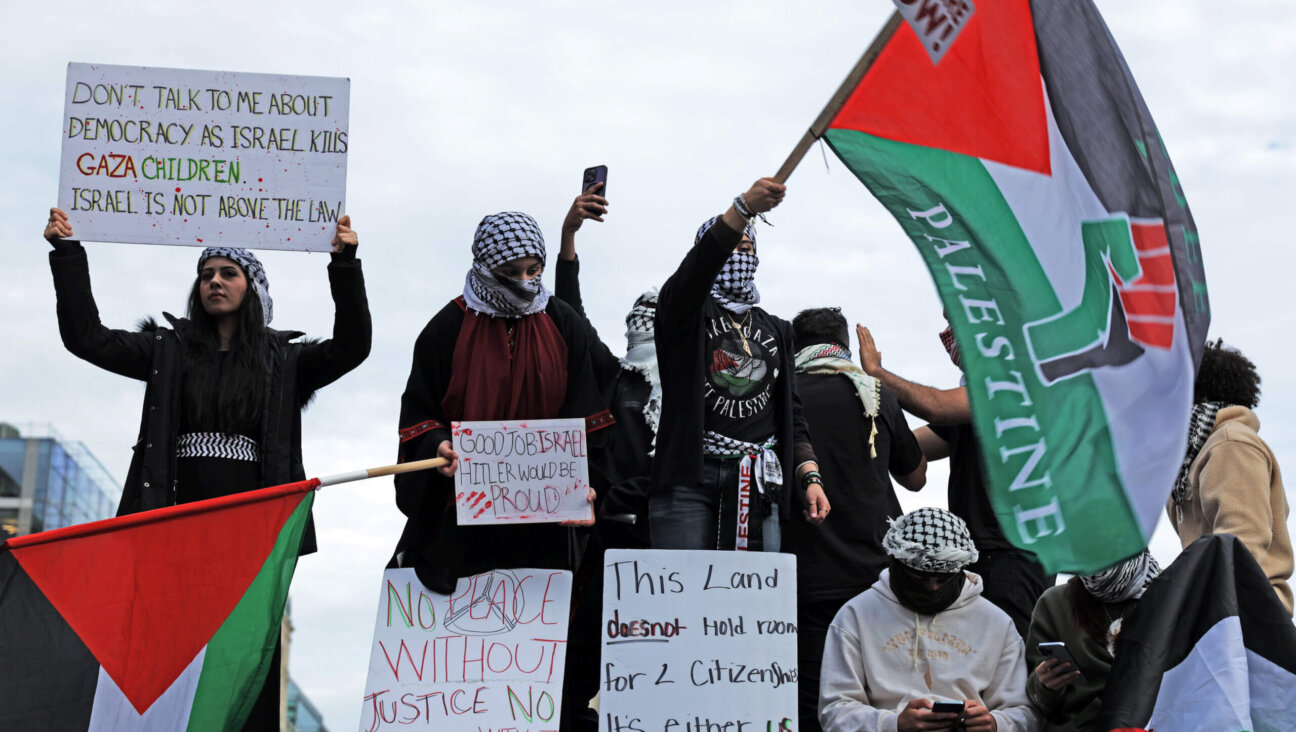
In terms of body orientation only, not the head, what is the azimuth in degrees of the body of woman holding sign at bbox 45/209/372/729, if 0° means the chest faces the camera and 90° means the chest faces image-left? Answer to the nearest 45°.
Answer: approximately 0°

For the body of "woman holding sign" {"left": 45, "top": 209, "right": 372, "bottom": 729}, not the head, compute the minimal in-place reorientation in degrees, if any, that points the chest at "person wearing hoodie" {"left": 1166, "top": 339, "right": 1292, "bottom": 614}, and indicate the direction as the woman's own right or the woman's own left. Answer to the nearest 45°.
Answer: approximately 90° to the woman's own left

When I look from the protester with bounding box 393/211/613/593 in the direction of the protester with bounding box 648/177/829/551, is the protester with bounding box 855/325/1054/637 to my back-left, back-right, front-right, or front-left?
front-left

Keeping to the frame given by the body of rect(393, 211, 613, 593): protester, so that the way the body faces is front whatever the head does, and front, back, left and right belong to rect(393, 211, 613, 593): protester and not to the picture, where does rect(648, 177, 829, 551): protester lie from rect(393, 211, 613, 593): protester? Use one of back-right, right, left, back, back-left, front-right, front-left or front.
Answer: left

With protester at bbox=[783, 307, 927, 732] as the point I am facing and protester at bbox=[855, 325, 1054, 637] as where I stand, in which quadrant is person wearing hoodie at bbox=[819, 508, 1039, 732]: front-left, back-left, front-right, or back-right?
front-left

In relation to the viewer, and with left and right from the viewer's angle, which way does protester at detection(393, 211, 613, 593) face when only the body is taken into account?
facing the viewer

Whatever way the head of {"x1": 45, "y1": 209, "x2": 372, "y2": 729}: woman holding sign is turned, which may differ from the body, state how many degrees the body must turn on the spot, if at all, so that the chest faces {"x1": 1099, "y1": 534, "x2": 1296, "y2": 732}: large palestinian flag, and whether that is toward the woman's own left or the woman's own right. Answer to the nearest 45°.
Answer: approximately 90° to the woman's own left

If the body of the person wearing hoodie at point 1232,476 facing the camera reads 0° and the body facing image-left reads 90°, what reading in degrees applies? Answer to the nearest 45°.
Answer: approximately 135°

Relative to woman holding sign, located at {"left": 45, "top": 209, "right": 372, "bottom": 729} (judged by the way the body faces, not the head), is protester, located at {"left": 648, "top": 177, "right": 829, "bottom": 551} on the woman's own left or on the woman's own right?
on the woman's own left

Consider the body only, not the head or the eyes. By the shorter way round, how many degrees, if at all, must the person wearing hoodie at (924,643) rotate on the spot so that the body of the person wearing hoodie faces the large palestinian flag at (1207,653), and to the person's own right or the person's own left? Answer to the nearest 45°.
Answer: approximately 90° to the person's own left

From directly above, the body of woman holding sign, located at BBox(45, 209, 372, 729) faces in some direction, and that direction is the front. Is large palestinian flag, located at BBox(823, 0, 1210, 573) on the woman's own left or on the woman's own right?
on the woman's own left

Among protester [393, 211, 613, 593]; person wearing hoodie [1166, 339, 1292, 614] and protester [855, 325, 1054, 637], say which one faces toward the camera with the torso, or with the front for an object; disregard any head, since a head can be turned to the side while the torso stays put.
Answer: protester [393, 211, 613, 593]

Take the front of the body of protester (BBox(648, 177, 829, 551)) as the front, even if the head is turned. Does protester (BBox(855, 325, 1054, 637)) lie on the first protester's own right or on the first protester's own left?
on the first protester's own left

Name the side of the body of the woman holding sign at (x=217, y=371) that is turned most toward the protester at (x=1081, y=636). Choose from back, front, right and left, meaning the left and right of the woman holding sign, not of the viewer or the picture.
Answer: left

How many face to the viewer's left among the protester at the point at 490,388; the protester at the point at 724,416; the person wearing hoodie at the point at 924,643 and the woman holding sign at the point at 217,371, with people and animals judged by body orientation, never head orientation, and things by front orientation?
0
